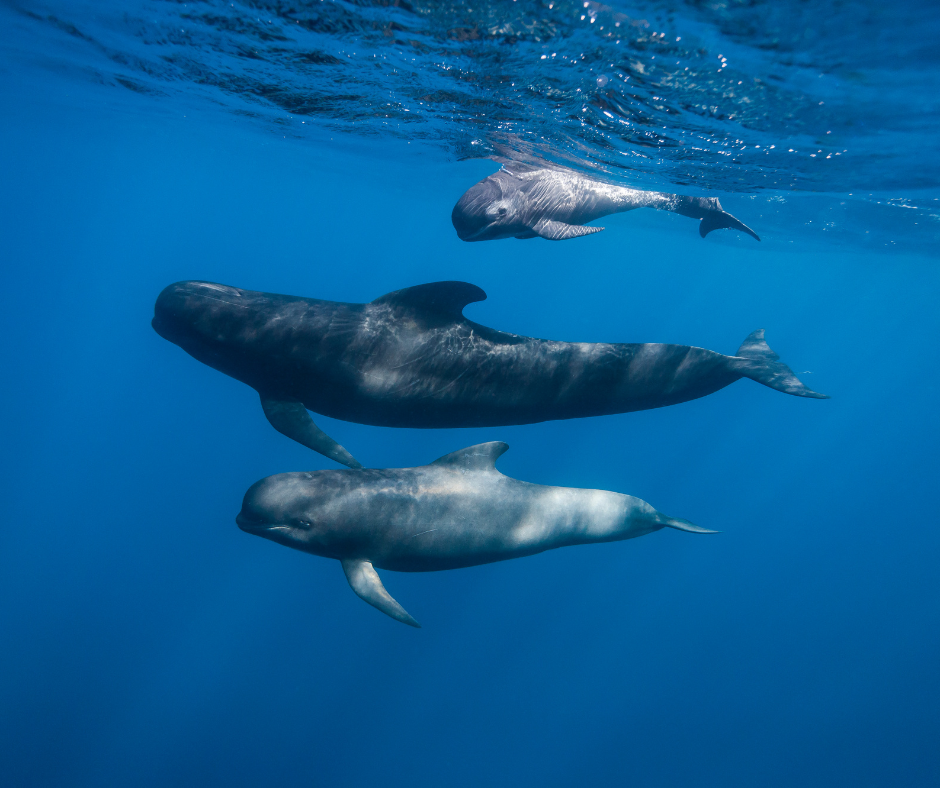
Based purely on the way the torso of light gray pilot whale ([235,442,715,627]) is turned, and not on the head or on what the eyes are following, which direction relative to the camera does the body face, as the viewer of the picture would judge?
to the viewer's left

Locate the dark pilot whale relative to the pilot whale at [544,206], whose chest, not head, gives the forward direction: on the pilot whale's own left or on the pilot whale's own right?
on the pilot whale's own left

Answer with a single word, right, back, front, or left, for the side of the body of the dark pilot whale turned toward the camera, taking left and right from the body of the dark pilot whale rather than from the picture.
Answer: left

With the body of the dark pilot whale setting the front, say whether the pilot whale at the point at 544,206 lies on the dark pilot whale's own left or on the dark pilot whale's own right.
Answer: on the dark pilot whale's own right

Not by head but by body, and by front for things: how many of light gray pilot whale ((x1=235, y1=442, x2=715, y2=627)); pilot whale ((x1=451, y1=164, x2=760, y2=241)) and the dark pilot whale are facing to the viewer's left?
3

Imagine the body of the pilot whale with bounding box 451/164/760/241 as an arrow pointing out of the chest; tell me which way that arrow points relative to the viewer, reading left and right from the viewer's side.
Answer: facing to the left of the viewer

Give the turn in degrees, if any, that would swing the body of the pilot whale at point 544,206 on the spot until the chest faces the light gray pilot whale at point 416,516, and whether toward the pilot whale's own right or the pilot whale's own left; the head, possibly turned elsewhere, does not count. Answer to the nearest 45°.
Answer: approximately 90° to the pilot whale's own left
